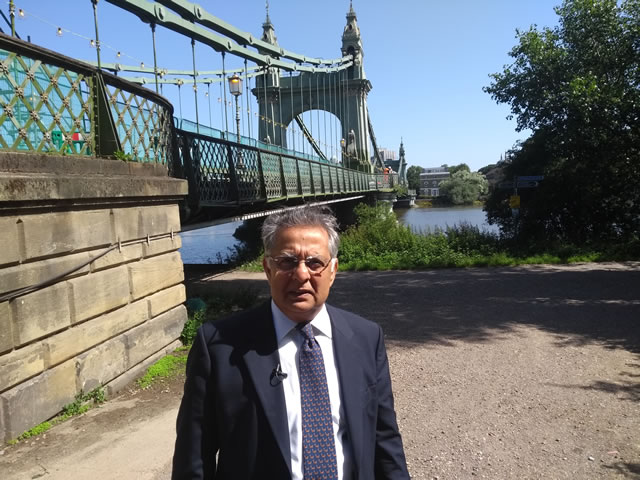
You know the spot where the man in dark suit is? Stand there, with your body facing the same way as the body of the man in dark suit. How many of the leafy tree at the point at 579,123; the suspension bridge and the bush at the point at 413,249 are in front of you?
0

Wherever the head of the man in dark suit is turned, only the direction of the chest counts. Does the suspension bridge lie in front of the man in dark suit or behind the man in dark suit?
behind

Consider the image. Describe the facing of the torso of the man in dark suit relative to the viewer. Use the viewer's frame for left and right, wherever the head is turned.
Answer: facing the viewer

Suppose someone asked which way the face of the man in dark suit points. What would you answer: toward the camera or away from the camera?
toward the camera

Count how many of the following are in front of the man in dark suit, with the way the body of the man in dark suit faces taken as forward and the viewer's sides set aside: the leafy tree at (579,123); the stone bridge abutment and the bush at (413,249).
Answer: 0

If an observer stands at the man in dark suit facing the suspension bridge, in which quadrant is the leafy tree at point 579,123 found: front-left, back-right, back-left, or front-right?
front-right

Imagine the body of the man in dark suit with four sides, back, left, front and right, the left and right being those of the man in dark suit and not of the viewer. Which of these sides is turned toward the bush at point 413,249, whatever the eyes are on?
back

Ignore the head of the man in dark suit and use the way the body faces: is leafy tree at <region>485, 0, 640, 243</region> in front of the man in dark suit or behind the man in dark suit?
behind

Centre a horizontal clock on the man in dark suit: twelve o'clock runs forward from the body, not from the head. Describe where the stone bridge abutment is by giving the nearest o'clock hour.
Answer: The stone bridge abutment is roughly at 5 o'clock from the man in dark suit.
